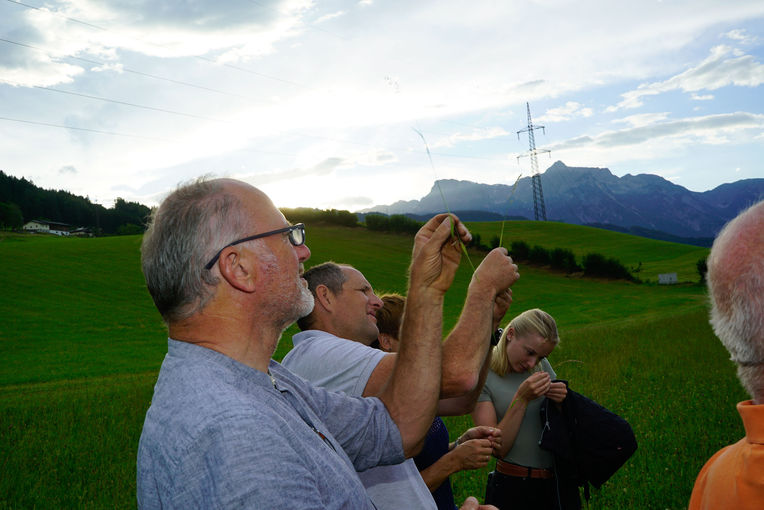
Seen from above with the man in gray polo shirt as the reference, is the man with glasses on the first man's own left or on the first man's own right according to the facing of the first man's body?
on the first man's own right

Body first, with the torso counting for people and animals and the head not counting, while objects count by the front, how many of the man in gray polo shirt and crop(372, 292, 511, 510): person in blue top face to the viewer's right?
2

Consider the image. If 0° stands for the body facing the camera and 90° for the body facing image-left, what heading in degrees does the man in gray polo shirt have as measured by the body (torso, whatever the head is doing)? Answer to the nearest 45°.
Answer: approximately 270°

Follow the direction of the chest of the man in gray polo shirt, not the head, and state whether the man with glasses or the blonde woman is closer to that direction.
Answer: the blonde woman

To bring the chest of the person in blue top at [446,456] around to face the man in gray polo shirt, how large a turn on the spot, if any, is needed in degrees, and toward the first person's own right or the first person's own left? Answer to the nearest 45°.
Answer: approximately 90° to the first person's own right

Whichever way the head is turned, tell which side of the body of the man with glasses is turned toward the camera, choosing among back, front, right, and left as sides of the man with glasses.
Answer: right

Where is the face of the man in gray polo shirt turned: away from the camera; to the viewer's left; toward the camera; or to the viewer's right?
to the viewer's right

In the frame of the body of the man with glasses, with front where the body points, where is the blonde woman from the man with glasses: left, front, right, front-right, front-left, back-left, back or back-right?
front-left

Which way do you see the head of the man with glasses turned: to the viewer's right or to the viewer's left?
to the viewer's right
